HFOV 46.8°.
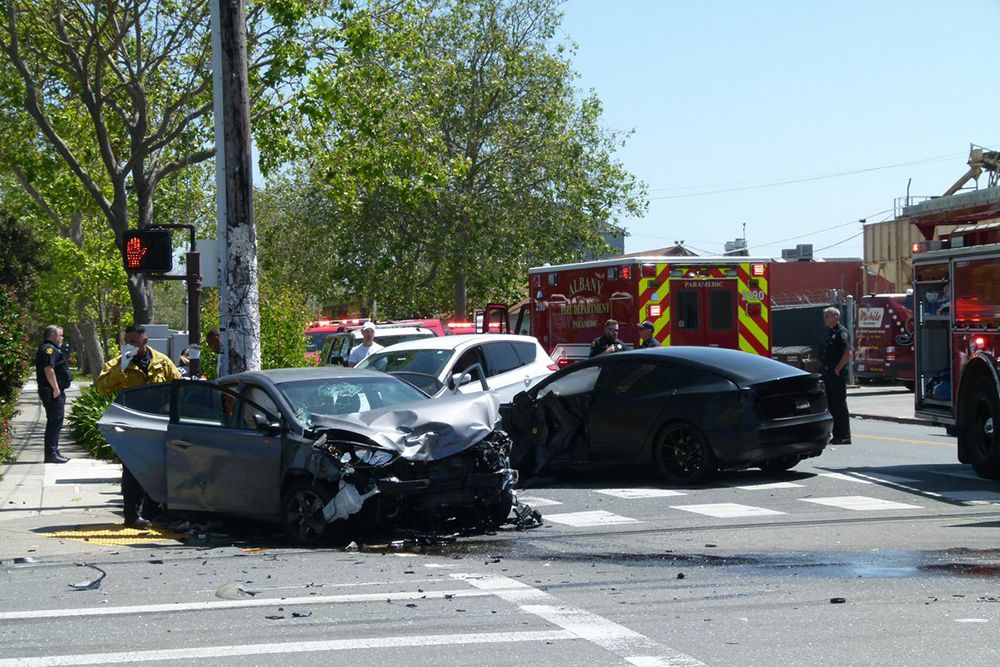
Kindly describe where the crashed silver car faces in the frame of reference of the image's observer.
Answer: facing the viewer and to the right of the viewer

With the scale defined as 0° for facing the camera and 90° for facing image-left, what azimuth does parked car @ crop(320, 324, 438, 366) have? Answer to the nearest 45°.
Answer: approximately 45°

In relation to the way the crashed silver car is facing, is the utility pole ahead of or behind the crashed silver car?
behind

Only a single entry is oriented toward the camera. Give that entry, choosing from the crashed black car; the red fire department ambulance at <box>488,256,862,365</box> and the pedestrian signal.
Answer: the pedestrian signal

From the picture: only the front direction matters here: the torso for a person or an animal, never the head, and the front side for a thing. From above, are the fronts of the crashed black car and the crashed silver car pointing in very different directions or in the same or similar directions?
very different directions

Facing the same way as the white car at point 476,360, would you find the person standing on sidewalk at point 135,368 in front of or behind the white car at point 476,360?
in front

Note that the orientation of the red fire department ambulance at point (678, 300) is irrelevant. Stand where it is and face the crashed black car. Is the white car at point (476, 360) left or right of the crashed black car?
right

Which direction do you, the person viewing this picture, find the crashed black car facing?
facing away from the viewer and to the left of the viewer

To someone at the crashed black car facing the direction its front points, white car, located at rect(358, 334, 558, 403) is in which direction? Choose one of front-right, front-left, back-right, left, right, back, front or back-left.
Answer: front

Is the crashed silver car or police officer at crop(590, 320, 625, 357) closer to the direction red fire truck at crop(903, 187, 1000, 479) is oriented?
the crashed silver car

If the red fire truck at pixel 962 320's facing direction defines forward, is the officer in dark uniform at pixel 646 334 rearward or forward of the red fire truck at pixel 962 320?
rearward

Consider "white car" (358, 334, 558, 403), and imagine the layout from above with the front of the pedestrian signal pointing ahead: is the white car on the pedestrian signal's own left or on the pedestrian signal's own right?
on the pedestrian signal's own left

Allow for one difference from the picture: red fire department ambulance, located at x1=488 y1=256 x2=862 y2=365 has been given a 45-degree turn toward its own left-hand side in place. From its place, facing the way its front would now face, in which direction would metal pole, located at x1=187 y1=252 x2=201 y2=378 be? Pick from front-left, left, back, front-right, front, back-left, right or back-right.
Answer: front-left

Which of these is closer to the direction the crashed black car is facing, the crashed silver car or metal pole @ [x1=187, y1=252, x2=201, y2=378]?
the metal pole

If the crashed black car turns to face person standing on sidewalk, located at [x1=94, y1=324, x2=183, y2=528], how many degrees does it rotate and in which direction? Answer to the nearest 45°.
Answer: approximately 45° to its left

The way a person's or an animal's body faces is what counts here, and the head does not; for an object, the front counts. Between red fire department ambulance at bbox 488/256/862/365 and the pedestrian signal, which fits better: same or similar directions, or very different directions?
very different directions

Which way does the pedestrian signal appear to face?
toward the camera

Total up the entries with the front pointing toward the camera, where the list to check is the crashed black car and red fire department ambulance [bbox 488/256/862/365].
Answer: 0

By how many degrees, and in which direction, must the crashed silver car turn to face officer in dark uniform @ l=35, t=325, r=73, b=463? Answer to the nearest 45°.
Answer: approximately 180°

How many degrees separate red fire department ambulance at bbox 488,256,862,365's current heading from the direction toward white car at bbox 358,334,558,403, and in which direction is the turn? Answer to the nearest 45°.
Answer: approximately 90° to its left
